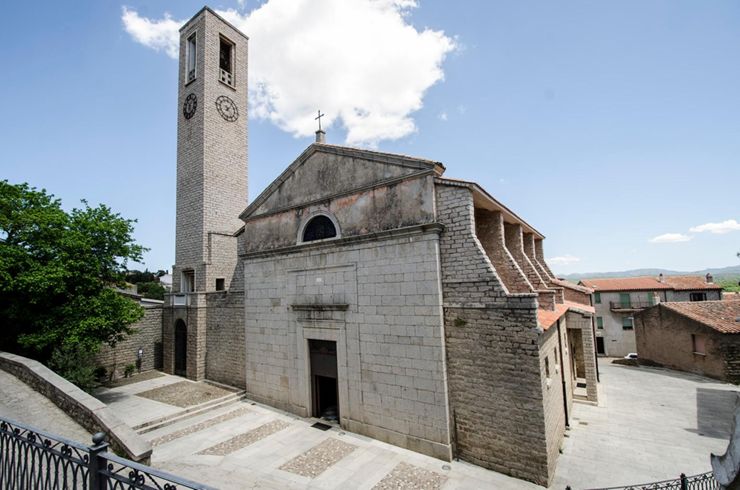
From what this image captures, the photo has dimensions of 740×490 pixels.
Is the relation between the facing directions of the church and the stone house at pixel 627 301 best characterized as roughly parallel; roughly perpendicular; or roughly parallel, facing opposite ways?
roughly parallel

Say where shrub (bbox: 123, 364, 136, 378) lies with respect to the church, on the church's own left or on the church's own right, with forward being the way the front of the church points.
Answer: on the church's own right

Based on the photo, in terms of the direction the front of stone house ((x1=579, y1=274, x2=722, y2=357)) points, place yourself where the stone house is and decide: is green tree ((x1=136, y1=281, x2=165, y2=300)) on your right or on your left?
on your right

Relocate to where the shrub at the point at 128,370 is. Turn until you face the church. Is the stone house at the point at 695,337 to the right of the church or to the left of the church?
left

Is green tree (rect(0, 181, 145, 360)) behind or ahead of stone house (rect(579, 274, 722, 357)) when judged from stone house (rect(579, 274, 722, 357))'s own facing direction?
ahead

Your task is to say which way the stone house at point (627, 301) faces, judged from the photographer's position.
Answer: facing the viewer

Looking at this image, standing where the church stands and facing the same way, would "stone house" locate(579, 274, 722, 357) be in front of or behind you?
behind

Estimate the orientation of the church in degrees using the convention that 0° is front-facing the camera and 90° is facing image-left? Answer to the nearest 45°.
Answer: approximately 45°

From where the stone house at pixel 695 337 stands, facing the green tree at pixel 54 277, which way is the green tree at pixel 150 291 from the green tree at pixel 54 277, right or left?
right

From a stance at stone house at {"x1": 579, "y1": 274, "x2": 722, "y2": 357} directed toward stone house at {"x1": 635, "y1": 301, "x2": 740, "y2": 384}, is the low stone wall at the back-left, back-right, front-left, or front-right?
front-right

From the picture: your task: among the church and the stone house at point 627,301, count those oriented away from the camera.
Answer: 0

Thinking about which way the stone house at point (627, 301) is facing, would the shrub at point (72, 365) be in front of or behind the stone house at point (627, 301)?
in front

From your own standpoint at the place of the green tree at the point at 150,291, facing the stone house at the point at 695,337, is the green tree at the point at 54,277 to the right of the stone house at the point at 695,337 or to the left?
right

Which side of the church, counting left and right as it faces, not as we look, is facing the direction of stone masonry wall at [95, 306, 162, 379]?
right

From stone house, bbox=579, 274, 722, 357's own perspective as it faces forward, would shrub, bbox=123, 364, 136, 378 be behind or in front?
in front
